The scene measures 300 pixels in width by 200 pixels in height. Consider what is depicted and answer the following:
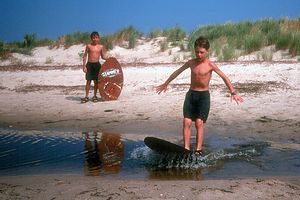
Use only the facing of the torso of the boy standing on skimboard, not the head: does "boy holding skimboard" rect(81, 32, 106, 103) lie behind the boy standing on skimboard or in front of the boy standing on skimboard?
behind

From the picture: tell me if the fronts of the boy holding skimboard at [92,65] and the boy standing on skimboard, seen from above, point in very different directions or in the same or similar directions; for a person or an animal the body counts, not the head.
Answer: same or similar directions

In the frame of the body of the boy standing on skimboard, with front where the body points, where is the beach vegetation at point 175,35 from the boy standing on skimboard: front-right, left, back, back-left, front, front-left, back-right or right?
back

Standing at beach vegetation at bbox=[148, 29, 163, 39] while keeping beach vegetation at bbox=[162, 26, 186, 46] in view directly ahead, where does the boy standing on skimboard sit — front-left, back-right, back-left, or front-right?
front-right

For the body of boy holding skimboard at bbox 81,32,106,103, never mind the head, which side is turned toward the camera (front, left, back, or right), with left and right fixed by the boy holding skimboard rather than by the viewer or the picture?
front

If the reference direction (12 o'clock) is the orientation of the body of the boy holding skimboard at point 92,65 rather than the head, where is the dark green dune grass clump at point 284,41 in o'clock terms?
The dark green dune grass clump is roughly at 8 o'clock from the boy holding skimboard.

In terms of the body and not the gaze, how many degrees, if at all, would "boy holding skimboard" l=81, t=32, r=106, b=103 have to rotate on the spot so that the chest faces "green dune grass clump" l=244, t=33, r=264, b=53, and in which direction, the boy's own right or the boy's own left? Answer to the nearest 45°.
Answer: approximately 135° to the boy's own left

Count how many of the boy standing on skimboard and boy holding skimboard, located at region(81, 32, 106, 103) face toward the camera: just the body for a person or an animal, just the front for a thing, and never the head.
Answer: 2

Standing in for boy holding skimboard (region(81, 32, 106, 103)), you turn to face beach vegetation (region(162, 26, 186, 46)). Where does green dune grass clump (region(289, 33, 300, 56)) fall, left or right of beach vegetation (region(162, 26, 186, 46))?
right

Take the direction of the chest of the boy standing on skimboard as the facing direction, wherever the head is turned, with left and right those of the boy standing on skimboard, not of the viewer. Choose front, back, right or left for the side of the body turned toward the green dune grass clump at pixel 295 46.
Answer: back

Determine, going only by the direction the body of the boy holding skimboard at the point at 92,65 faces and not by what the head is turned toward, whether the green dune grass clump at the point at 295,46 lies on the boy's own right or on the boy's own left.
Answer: on the boy's own left

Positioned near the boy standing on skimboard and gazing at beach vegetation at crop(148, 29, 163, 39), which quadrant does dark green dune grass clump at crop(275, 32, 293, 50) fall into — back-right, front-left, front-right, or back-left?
front-right

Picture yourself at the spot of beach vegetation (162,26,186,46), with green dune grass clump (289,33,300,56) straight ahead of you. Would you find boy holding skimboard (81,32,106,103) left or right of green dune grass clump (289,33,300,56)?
right

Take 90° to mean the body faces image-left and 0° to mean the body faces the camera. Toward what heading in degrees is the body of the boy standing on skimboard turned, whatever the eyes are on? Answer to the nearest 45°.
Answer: approximately 0°

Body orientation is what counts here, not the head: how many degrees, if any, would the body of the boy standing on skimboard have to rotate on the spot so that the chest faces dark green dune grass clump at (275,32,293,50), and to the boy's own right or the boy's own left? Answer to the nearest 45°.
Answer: approximately 180°

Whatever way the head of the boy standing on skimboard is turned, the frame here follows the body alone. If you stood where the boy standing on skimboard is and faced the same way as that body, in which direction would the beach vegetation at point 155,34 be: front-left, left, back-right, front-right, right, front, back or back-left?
back
